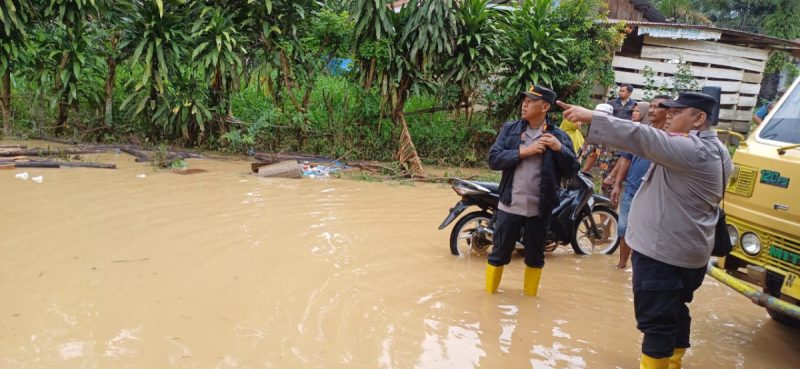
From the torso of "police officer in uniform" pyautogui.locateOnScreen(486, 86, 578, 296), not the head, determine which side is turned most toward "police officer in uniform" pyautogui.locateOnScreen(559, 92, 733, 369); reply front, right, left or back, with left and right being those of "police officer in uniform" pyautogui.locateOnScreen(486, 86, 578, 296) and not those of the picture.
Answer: left

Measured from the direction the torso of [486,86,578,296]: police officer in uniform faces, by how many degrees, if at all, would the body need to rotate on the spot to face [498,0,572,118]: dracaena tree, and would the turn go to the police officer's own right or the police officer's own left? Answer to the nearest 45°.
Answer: approximately 135° to the police officer's own right

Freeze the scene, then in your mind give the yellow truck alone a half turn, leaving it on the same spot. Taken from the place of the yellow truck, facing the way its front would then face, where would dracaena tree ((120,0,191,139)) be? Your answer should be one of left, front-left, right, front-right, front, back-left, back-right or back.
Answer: back-left

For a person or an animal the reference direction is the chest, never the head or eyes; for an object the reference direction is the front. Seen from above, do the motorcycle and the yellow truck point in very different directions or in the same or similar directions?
very different directions

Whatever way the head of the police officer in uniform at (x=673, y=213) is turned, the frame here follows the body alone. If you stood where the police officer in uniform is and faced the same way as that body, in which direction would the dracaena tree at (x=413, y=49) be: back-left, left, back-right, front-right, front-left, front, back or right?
front-right

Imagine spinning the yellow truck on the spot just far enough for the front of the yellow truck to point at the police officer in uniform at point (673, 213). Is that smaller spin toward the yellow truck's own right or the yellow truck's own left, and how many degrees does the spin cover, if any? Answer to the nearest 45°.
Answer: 0° — it already faces them

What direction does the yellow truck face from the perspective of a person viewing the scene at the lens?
facing the viewer and to the left of the viewer

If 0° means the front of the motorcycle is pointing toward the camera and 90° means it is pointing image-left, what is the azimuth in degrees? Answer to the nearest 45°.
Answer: approximately 270°

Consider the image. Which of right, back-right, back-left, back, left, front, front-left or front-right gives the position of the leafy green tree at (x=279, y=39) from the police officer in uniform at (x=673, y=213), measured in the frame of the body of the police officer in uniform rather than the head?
front-right

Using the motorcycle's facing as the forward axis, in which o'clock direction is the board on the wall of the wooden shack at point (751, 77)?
The board on the wall of the wooden shack is roughly at 10 o'clock from the motorcycle.

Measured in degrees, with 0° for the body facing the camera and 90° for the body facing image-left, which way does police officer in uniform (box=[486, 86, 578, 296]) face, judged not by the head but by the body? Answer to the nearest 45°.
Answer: approximately 45°

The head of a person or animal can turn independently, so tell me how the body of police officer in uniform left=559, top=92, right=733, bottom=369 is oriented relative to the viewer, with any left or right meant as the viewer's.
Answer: facing to the left of the viewer

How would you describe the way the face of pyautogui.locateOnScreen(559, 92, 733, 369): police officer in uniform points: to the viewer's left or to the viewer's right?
to the viewer's left

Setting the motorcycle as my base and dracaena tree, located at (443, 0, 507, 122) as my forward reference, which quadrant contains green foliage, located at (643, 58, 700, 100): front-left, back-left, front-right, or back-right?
front-right

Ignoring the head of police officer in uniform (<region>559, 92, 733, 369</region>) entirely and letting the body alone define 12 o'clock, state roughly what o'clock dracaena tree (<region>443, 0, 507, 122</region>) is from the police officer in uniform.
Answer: The dracaena tree is roughly at 2 o'clock from the police officer in uniform.

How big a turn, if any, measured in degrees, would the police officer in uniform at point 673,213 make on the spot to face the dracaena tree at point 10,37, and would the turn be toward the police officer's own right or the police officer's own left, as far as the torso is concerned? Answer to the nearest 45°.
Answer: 0° — they already face it
